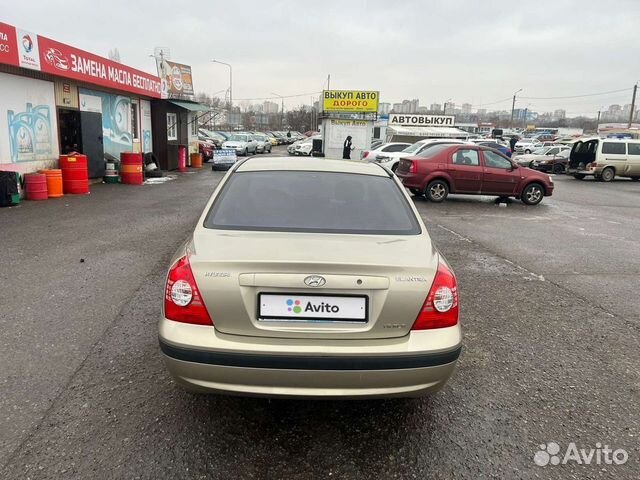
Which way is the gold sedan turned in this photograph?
away from the camera

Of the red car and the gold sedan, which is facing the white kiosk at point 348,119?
the gold sedan

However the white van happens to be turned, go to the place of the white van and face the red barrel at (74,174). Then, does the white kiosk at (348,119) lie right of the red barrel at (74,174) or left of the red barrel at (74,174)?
right

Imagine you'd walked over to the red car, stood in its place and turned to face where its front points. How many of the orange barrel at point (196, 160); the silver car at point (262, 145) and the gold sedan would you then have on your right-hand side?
1

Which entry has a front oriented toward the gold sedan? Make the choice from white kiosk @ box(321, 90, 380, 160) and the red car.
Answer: the white kiosk

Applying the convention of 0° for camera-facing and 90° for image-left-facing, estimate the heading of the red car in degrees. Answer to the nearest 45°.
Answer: approximately 270°

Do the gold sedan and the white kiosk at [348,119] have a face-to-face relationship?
yes

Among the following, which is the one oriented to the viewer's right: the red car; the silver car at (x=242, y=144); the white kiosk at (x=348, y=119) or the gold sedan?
the red car

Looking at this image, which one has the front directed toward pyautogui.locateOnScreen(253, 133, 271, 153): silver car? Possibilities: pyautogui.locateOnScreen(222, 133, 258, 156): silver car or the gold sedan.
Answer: the gold sedan

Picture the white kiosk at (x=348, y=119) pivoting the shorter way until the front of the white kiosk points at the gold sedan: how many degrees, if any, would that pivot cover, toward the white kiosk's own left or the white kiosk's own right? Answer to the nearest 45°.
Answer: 0° — it already faces it

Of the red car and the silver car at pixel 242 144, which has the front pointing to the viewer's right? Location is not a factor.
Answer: the red car

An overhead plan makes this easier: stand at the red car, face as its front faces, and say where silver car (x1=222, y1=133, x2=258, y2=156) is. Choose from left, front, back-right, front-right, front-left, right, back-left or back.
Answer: back-left
